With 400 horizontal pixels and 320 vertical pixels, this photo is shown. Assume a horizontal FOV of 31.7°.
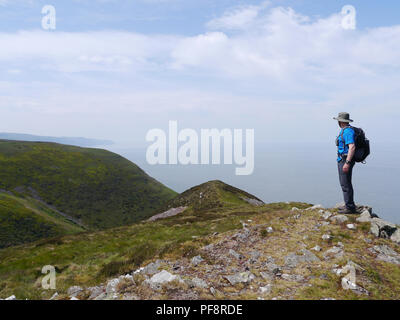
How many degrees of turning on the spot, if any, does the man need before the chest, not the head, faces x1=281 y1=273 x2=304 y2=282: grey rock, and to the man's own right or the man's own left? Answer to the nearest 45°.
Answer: approximately 90° to the man's own left

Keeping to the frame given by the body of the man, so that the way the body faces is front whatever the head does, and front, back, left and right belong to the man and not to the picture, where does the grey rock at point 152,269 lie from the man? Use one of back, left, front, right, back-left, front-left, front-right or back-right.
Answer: front-left

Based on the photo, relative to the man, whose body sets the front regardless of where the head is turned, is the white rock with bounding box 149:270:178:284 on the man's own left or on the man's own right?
on the man's own left

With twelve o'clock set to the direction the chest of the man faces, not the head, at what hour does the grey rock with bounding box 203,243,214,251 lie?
The grey rock is roughly at 11 o'clock from the man.

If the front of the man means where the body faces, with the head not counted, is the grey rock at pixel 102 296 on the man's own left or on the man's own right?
on the man's own left

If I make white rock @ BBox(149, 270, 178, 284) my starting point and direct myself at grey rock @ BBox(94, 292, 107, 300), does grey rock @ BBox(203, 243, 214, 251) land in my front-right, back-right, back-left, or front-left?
back-right

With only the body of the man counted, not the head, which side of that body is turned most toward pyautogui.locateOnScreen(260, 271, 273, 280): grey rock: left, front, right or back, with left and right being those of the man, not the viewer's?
left

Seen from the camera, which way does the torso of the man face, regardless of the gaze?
to the viewer's left

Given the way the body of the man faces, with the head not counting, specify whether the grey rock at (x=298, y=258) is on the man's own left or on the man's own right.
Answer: on the man's own left
